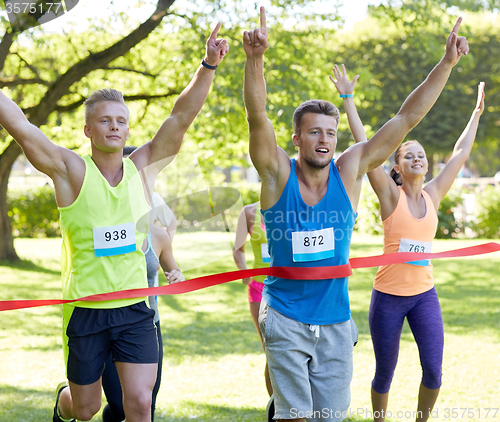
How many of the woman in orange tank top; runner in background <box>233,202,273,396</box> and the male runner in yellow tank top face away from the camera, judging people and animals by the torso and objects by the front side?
0

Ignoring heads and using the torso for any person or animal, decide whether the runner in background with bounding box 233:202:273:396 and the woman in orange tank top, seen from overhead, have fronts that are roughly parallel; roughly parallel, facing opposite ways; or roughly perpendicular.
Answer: roughly parallel

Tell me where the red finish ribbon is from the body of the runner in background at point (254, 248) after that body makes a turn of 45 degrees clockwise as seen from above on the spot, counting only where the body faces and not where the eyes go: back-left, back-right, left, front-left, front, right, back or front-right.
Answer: front

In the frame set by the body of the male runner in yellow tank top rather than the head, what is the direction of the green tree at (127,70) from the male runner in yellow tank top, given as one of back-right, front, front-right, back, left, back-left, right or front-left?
back-left

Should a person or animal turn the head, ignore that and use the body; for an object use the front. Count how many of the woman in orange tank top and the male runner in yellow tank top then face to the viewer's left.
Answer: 0

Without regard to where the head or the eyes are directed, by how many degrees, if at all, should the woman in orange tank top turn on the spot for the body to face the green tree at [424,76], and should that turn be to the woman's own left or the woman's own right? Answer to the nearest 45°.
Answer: approximately 135° to the woman's own left

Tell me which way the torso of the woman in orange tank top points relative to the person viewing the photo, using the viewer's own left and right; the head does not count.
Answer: facing the viewer and to the right of the viewer

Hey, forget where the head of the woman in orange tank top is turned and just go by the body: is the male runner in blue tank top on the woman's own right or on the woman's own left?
on the woman's own right

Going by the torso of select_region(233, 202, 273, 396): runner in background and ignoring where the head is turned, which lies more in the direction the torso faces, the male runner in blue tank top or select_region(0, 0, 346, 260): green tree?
the male runner in blue tank top

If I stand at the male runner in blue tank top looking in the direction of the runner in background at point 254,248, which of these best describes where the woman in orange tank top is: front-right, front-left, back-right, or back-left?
front-right

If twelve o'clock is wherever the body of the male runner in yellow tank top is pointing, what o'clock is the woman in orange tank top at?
The woman in orange tank top is roughly at 8 o'clock from the male runner in yellow tank top.

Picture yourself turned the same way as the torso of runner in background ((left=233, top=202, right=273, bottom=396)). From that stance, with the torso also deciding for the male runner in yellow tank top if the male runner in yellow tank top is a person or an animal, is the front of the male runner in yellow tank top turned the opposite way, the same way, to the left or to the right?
the same way
